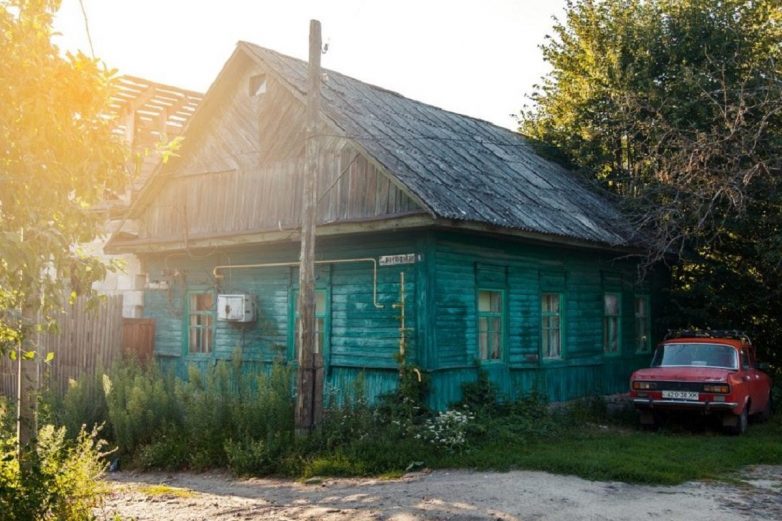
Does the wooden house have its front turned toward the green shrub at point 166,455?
yes

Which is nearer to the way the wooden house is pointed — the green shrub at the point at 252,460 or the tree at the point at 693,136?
the green shrub

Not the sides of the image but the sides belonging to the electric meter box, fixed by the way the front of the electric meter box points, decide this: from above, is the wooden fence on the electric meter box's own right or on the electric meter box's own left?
on the electric meter box's own right

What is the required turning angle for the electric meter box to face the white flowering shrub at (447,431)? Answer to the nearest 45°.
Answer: approximately 90° to its left

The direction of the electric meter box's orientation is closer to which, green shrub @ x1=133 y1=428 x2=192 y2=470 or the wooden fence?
the green shrub

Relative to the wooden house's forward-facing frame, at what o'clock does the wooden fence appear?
The wooden fence is roughly at 2 o'clock from the wooden house.

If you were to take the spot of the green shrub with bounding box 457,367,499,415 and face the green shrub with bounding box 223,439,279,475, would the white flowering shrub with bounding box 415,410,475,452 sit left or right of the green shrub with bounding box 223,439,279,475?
left

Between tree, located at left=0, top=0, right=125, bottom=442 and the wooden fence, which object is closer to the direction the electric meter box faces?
the tree

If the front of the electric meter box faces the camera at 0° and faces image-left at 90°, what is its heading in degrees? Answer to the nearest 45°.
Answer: approximately 45°
